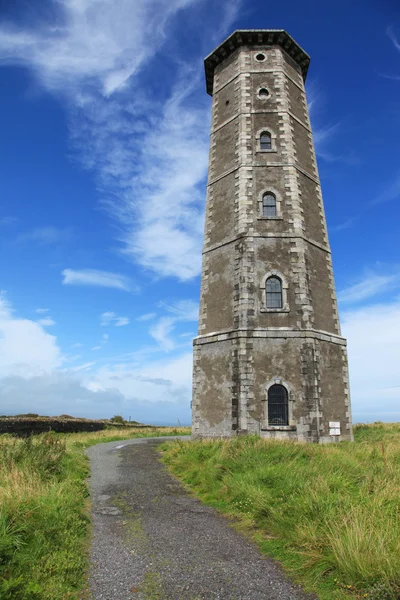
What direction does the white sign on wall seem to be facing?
toward the camera

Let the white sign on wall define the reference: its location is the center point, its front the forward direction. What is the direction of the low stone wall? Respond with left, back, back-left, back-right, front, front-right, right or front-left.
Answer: right
